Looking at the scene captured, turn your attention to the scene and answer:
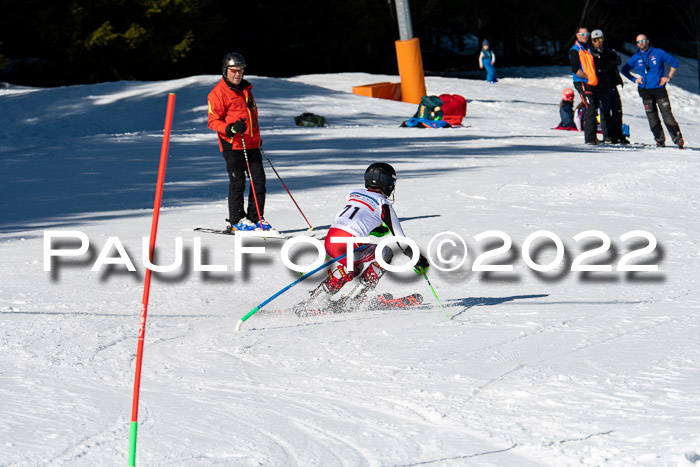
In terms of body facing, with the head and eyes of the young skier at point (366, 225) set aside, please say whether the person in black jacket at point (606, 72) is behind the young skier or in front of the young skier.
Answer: in front

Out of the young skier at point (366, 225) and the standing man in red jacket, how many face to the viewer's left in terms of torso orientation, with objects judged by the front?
0

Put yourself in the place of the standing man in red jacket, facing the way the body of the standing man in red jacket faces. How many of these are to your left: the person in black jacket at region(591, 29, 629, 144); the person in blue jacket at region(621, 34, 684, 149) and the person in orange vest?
3

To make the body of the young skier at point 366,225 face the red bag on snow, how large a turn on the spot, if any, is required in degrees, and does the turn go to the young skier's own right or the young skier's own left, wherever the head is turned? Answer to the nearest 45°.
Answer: approximately 45° to the young skier's own left

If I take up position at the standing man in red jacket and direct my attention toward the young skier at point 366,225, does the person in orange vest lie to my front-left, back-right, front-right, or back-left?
back-left

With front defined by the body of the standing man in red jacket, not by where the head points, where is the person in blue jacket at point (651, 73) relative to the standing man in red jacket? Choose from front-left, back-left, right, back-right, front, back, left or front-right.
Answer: left

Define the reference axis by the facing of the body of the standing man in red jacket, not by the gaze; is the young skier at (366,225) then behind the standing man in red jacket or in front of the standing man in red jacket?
in front

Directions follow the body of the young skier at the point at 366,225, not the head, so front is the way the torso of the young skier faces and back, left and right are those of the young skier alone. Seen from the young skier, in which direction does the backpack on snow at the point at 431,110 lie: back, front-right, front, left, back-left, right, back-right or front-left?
front-left

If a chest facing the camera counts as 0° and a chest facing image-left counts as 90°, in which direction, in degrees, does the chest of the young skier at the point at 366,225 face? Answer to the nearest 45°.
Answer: approximately 225°

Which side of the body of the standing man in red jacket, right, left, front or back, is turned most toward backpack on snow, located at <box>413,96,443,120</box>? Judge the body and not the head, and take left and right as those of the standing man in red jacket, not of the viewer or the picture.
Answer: left

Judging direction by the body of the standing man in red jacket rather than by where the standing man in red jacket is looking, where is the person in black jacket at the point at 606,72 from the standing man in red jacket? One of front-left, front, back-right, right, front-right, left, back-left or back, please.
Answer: left

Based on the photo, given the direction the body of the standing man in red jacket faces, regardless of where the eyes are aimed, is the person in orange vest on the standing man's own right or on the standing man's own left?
on the standing man's own left
